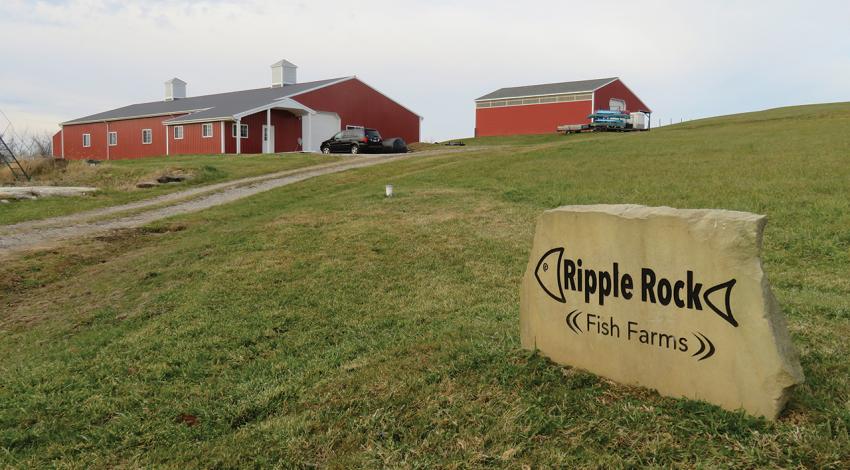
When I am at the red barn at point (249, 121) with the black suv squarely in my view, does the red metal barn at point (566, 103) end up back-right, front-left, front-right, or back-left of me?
front-left

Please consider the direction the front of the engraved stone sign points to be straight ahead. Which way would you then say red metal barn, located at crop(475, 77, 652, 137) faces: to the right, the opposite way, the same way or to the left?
to the left

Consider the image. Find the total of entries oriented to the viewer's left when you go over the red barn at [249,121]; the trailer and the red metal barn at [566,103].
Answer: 1

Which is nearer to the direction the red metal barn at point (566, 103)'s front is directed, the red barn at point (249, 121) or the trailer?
the trailer

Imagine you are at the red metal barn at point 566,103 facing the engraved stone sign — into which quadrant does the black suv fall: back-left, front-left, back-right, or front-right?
front-right

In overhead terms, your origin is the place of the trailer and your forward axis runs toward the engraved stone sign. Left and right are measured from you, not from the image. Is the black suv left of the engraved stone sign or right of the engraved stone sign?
right

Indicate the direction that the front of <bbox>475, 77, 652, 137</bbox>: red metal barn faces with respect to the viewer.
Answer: facing the viewer and to the right of the viewer

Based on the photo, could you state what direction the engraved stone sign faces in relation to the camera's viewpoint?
facing the viewer and to the left of the viewer

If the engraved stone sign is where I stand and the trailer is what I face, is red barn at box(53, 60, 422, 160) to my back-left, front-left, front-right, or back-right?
front-left

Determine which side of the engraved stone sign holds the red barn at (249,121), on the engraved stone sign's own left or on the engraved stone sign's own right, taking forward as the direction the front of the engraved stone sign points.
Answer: on the engraved stone sign's own right

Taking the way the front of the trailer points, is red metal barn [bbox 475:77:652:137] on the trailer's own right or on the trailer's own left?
on the trailer's own right

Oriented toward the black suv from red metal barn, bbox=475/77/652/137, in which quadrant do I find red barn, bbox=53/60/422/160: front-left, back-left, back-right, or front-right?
front-right

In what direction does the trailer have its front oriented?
to the viewer's left

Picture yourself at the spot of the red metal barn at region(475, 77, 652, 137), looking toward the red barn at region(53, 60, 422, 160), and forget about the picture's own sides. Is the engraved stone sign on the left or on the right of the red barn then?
left
